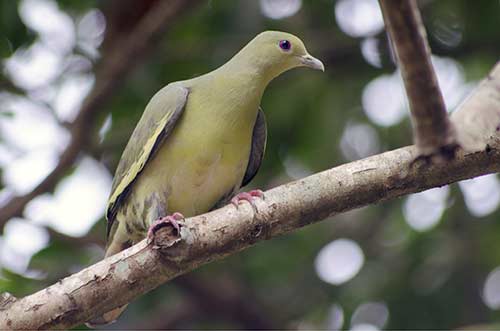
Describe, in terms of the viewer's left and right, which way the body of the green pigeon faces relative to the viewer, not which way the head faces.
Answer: facing the viewer and to the right of the viewer

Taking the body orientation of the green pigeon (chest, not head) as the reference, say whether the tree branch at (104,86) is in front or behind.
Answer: behind
